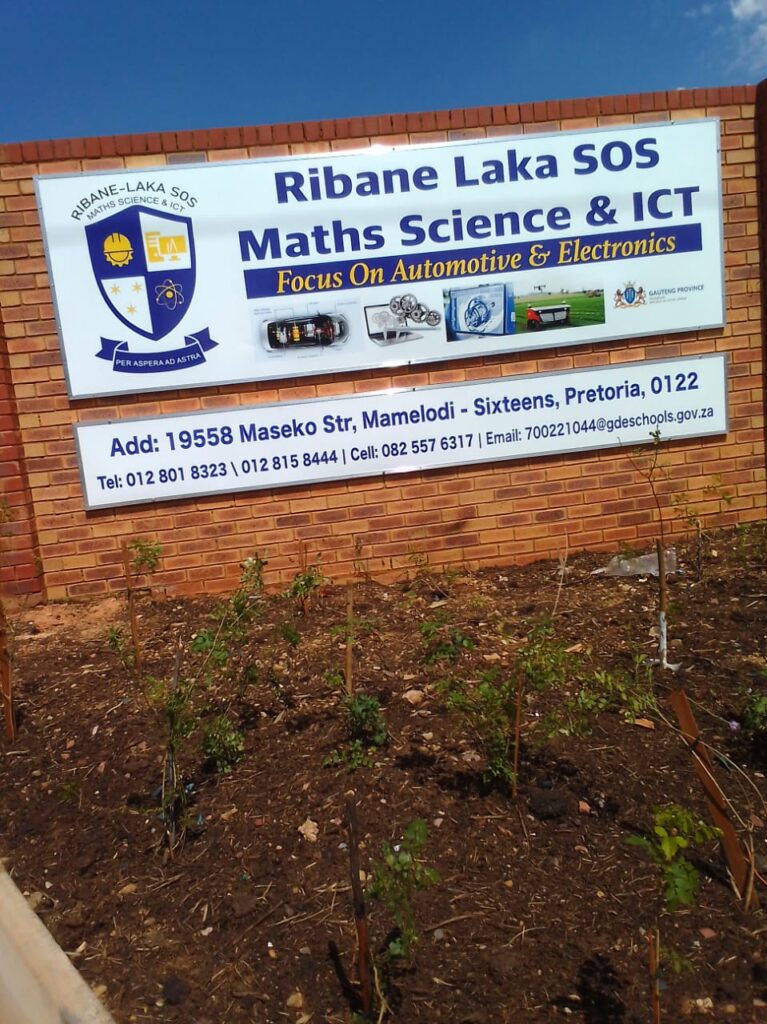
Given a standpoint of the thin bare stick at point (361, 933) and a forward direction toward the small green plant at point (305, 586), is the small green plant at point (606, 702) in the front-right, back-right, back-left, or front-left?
front-right

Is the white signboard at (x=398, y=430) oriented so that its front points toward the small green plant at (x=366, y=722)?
yes

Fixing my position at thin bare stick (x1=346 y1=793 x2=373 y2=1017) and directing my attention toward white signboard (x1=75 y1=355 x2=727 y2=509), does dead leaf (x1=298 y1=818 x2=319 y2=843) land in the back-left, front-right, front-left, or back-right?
front-left

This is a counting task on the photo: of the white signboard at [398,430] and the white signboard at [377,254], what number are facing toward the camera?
2

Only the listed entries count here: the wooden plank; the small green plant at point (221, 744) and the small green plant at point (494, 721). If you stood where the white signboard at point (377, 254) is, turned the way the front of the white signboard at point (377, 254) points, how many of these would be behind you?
0

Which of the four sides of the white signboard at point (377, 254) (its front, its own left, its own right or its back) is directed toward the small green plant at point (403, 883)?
front

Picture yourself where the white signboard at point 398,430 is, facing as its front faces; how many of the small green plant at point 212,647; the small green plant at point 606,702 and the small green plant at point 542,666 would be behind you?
0

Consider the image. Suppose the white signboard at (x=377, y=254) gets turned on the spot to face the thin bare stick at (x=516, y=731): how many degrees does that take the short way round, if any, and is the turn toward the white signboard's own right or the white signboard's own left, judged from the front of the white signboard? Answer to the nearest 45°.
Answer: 0° — it already faces it

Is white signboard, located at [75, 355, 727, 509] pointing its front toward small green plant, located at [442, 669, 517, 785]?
yes

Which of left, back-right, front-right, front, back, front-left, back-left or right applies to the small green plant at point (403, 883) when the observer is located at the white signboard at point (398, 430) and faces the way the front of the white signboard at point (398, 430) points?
front

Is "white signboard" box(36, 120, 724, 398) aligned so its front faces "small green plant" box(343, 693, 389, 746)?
yes

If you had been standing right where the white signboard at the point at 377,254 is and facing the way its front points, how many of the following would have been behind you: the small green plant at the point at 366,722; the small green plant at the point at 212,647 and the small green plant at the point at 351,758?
0

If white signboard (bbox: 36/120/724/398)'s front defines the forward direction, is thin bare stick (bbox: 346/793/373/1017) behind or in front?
in front

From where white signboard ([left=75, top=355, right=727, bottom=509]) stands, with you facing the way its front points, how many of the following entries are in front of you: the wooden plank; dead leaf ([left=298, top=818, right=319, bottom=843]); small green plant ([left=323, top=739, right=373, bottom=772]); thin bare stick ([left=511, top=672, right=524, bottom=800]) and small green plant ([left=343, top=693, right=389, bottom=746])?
5

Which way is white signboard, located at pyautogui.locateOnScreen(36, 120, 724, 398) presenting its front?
toward the camera

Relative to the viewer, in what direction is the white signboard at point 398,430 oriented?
toward the camera

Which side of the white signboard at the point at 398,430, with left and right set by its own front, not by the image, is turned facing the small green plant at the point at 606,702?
front

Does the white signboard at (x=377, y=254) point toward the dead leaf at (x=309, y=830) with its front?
yes

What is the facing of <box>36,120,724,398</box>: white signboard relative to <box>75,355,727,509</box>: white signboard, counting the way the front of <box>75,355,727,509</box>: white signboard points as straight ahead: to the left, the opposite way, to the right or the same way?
the same way

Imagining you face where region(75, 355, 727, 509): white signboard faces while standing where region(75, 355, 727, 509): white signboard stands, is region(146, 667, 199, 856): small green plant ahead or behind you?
ahead
